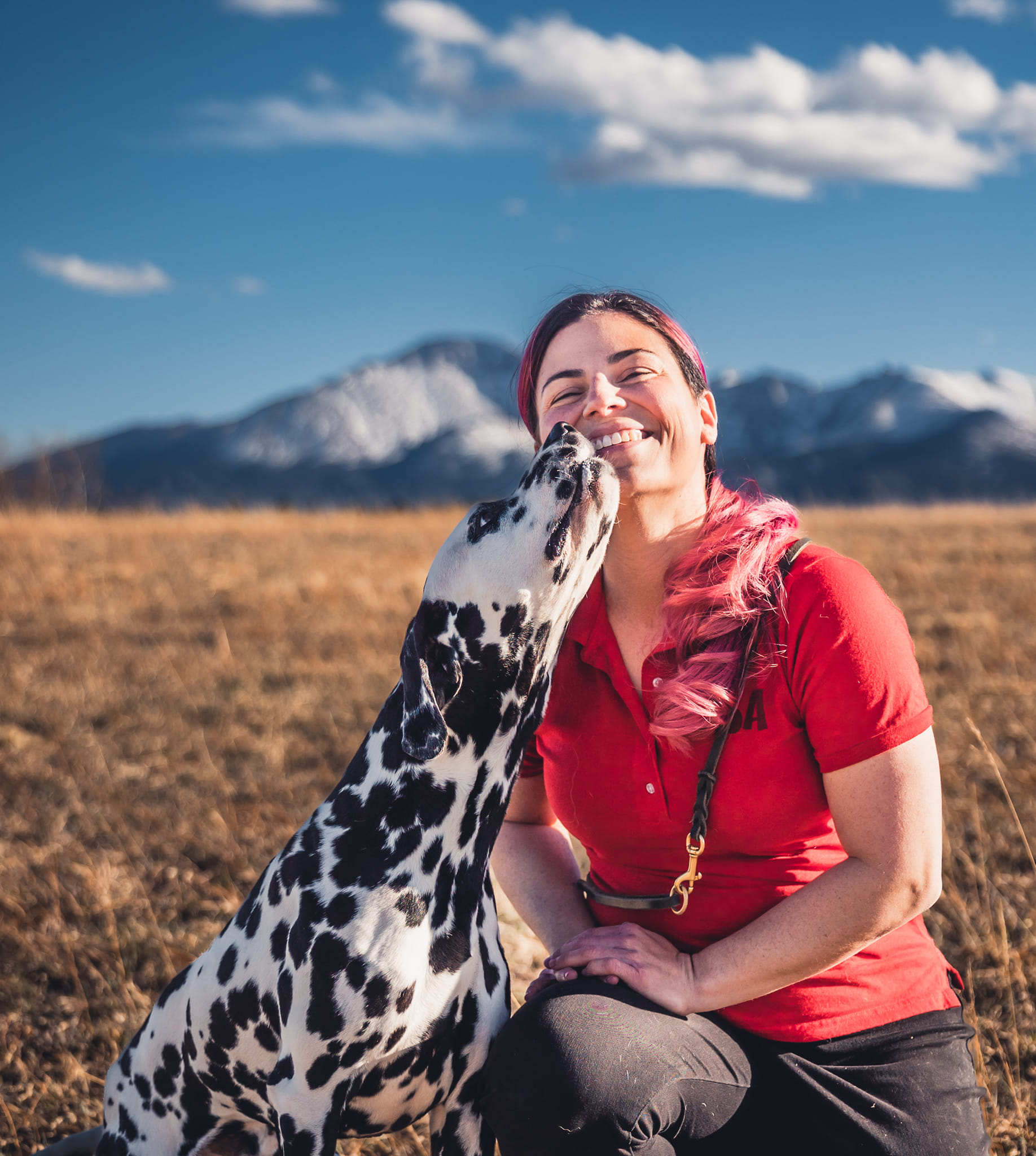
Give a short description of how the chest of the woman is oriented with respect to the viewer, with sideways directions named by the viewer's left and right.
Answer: facing the viewer and to the left of the viewer
